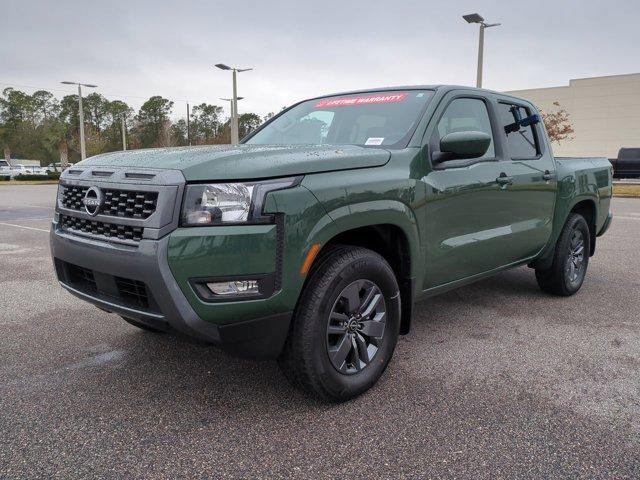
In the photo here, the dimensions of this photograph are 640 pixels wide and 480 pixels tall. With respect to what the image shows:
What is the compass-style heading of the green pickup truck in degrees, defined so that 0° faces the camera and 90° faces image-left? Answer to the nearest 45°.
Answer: approximately 45°

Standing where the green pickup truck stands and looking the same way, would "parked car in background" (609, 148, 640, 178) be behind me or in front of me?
behind

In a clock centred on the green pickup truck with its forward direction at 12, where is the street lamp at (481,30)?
The street lamp is roughly at 5 o'clock from the green pickup truck.

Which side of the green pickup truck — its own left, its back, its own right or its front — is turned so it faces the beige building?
back
